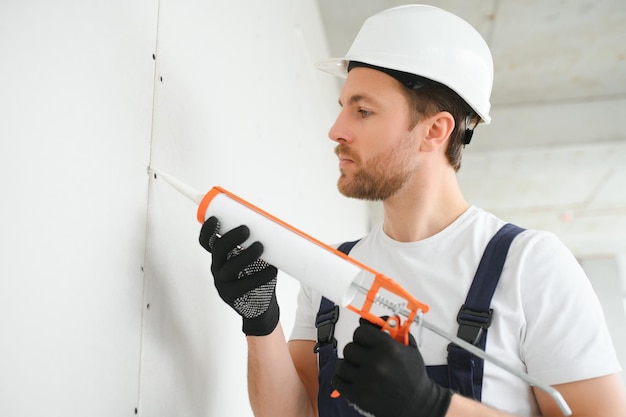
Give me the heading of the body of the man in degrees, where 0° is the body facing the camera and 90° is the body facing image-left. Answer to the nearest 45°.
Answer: approximately 45°

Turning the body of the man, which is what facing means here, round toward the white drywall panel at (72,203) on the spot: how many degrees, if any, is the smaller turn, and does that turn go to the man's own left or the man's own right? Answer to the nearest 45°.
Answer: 0° — they already face it

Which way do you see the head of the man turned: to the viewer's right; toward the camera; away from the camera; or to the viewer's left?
to the viewer's left
